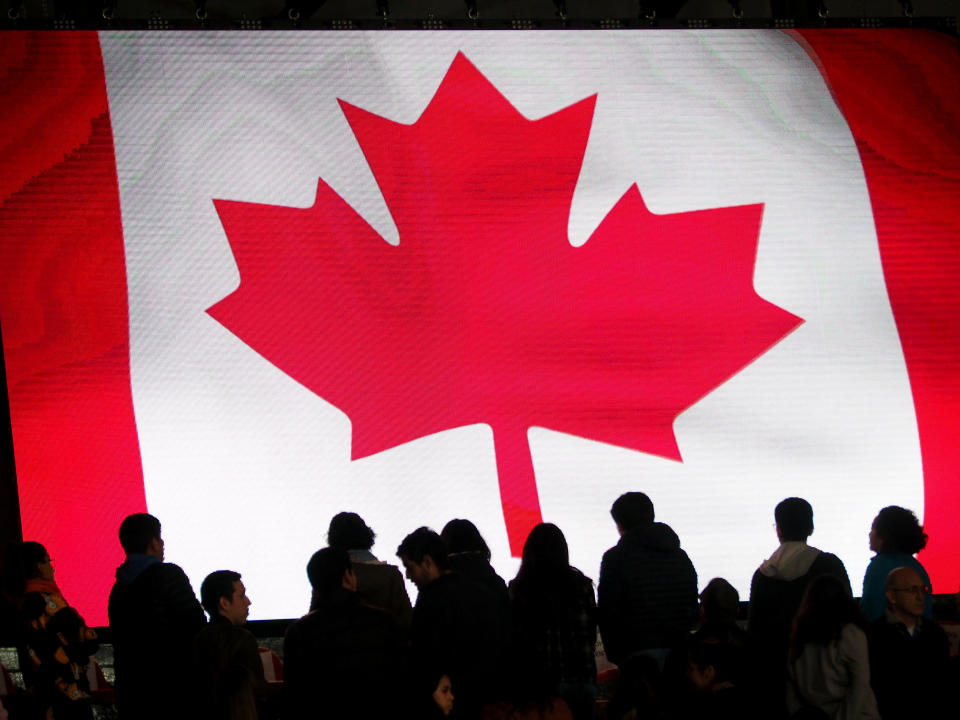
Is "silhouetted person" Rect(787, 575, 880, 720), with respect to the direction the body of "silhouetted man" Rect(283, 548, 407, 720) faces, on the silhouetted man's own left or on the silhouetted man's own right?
on the silhouetted man's own right

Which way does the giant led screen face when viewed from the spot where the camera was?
facing the viewer

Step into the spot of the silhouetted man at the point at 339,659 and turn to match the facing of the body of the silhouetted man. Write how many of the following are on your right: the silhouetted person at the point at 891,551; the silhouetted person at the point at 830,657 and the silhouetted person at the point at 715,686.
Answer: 3

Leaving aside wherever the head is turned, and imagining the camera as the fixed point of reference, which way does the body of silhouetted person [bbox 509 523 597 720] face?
away from the camera

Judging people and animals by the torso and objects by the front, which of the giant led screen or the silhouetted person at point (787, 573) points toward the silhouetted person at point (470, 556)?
the giant led screen

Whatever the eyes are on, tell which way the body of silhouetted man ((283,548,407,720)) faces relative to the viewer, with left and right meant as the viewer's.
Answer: facing away from the viewer

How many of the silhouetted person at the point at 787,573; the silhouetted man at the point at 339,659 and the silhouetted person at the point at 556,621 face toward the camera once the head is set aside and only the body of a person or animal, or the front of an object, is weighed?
0

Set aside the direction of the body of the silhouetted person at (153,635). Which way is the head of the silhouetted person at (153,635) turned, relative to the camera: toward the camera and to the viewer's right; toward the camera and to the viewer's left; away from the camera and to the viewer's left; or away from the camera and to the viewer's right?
away from the camera and to the viewer's right

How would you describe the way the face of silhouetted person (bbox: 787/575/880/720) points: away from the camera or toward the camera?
away from the camera

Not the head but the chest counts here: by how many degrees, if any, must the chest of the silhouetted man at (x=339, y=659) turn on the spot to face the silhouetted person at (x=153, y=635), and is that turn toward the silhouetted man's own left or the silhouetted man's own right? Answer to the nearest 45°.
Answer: approximately 45° to the silhouetted man's own left

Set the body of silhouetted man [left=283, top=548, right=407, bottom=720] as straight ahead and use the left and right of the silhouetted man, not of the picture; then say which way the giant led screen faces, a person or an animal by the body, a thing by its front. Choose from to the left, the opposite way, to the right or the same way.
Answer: the opposite way

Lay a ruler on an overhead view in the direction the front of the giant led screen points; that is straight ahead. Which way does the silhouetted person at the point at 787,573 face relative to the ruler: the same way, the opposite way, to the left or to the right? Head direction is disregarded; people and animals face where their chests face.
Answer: the opposite way

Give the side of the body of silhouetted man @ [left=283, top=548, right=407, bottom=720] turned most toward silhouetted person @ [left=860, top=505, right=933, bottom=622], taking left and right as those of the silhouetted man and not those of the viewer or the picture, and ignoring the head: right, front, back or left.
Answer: right

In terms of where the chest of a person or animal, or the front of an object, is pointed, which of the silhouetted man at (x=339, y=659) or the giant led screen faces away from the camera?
the silhouetted man

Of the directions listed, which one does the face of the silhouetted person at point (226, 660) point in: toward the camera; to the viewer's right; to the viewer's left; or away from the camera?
to the viewer's right

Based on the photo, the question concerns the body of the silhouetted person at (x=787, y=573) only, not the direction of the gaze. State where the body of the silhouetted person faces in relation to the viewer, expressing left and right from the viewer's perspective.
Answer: facing away from the viewer
